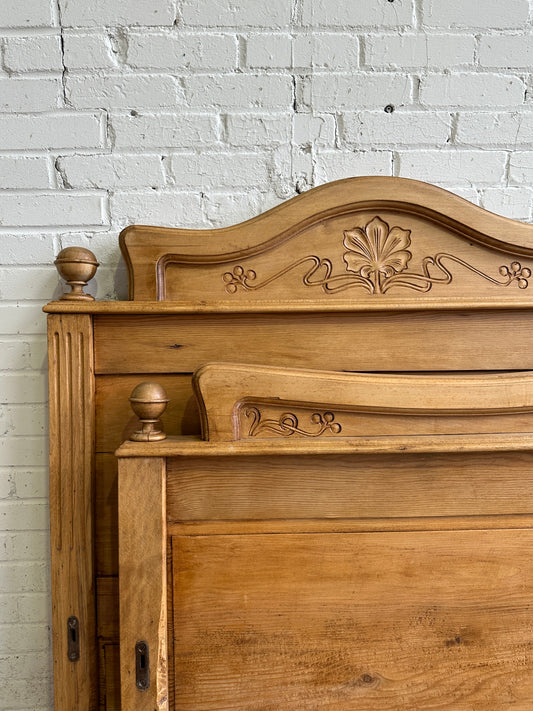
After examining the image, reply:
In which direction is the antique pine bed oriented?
toward the camera
